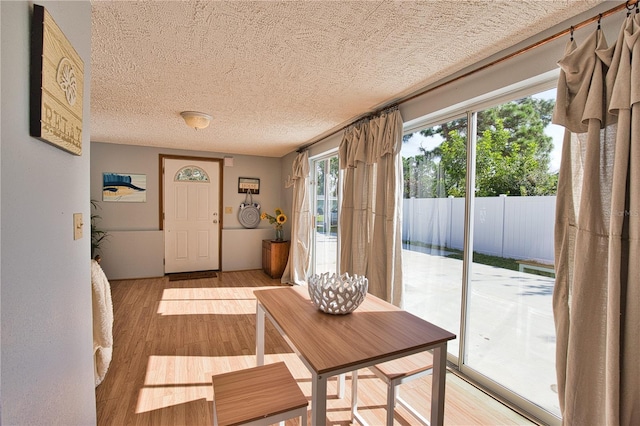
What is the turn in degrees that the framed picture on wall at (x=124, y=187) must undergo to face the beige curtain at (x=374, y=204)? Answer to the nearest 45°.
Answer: approximately 45° to its left

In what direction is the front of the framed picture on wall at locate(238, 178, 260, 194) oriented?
toward the camera

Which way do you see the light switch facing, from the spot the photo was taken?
facing the viewer and to the right of the viewer

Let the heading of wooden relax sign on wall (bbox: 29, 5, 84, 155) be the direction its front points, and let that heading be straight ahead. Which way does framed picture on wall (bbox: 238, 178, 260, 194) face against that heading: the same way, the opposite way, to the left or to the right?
to the right

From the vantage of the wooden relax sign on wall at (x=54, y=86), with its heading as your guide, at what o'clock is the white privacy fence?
The white privacy fence is roughly at 11 o'clock from the wooden relax sign on wall.

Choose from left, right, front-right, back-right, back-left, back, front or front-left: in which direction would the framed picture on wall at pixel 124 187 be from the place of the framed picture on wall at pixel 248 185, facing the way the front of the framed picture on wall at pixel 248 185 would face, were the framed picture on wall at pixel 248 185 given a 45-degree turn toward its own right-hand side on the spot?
front-right

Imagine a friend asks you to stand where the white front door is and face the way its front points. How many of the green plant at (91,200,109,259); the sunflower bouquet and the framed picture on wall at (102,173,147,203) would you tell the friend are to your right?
2

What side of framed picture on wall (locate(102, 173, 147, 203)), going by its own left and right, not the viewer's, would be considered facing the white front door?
left

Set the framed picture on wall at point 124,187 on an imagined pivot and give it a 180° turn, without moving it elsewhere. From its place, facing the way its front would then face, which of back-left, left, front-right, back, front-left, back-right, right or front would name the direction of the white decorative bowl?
back

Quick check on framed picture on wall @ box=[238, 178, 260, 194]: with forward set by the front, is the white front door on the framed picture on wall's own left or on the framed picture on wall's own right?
on the framed picture on wall's own right

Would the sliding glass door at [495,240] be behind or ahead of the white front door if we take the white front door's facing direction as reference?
ahead

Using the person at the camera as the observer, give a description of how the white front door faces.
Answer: facing the viewer

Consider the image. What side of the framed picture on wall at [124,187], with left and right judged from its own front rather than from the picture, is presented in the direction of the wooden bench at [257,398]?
front
